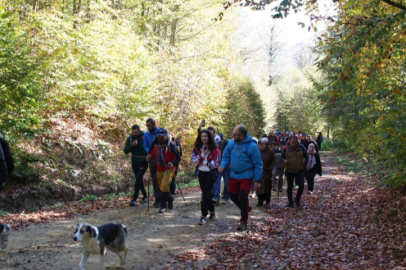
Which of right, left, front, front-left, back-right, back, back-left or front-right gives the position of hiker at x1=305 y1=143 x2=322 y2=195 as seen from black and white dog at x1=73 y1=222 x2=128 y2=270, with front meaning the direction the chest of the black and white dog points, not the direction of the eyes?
back

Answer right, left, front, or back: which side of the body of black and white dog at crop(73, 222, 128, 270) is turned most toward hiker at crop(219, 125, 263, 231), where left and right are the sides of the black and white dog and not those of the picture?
back

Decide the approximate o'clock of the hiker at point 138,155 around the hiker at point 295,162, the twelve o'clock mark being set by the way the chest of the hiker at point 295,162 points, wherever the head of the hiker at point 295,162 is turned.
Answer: the hiker at point 138,155 is roughly at 2 o'clock from the hiker at point 295,162.

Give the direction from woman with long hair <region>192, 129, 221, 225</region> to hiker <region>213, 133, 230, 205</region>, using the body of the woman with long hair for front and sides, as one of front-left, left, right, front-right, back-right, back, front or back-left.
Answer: back

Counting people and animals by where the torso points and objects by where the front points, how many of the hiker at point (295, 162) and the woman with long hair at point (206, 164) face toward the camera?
2

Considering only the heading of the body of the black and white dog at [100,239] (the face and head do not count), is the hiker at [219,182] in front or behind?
behind

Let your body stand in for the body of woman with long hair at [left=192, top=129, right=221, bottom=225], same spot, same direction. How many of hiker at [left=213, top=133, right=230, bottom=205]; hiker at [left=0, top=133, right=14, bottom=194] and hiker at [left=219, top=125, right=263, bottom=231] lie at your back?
1

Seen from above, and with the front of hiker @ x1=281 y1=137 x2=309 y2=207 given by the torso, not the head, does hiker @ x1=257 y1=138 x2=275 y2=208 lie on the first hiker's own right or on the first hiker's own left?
on the first hiker's own right

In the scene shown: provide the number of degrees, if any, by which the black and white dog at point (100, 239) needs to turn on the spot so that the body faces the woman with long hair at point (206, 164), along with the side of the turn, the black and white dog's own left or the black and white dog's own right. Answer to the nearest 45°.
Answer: approximately 180°

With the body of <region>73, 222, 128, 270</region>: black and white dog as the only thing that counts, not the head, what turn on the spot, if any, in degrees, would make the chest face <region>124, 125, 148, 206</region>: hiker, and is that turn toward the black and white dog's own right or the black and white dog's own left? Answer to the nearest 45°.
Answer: approximately 135° to the black and white dog's own right

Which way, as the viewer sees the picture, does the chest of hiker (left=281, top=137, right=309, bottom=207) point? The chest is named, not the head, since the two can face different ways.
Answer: toward the camera

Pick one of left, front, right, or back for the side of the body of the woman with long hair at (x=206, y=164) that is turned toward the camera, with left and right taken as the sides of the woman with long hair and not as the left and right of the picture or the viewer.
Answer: front

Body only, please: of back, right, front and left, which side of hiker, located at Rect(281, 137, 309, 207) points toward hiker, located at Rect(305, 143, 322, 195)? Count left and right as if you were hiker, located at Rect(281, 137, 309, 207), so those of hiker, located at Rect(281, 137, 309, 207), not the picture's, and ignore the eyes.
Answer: back
